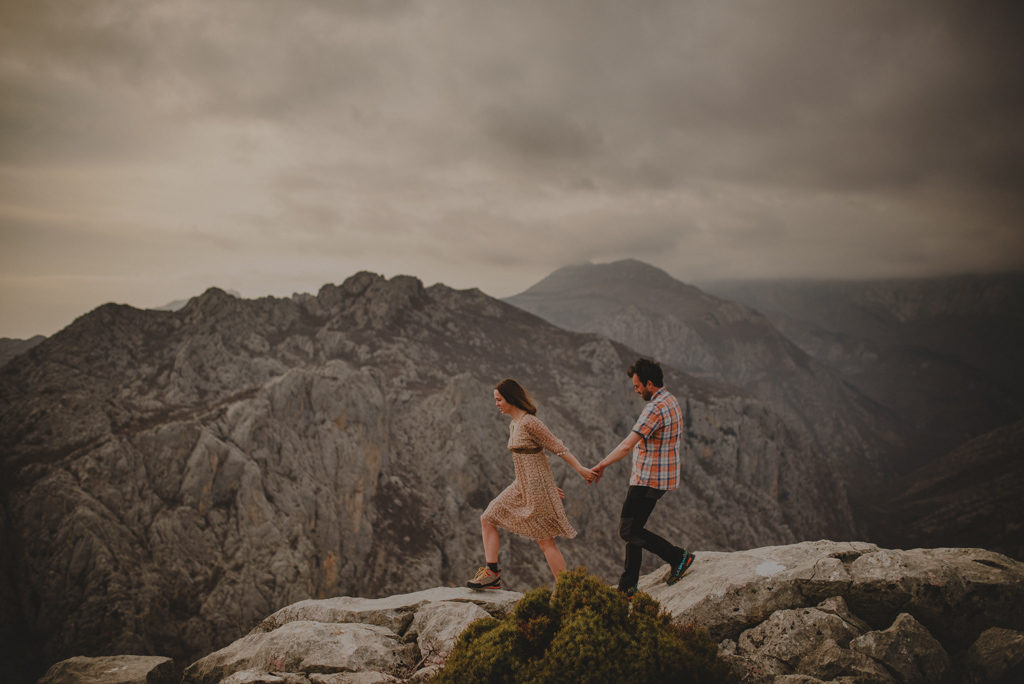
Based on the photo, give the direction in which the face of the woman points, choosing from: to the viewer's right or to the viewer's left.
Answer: to the viewer's left

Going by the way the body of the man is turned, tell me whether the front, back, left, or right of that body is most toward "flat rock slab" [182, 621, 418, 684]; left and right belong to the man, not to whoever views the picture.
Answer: front

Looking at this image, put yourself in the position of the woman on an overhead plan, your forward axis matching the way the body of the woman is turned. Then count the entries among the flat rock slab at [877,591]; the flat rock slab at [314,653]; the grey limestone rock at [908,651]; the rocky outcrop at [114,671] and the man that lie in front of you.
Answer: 2

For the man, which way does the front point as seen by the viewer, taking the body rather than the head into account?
to the viewer's left

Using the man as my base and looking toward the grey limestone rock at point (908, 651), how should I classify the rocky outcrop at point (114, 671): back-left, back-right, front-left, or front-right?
back-right

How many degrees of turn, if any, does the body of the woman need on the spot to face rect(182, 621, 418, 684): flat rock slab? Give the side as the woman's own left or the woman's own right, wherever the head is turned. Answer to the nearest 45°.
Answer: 0° — they already face it

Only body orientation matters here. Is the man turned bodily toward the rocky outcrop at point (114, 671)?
yes

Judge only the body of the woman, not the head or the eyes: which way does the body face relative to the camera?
to the viewer's left

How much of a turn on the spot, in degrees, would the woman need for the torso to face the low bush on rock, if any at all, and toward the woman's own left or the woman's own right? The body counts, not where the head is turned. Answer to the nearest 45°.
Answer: approximately 90° to the woman's own left

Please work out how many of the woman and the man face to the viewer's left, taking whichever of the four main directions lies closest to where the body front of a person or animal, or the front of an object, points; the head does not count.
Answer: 2

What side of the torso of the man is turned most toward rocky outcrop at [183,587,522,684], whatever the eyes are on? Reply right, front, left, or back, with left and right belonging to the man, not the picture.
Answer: front

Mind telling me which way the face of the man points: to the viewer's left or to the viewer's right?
to the viewer's left
